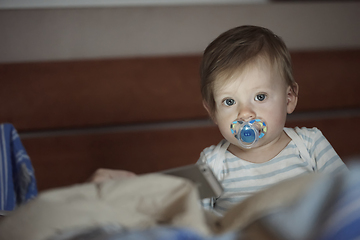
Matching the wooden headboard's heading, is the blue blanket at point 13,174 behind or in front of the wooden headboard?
in front

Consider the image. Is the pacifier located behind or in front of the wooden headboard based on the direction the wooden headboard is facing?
in front

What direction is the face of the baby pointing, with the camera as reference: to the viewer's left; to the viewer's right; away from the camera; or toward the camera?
toward the camera

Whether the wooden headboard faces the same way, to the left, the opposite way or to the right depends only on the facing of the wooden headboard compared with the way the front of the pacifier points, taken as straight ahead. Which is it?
the same way

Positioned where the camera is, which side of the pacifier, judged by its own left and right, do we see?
front

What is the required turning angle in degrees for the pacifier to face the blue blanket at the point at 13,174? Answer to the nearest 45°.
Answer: approximately 90° to its right

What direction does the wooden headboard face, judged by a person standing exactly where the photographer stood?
facing the viewer

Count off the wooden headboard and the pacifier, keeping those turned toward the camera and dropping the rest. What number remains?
2

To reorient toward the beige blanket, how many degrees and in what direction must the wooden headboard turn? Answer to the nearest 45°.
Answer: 0° — it already faces it

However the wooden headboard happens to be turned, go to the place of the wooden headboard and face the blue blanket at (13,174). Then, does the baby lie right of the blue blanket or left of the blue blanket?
left

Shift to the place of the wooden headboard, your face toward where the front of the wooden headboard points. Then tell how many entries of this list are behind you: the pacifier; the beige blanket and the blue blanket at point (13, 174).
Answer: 0
